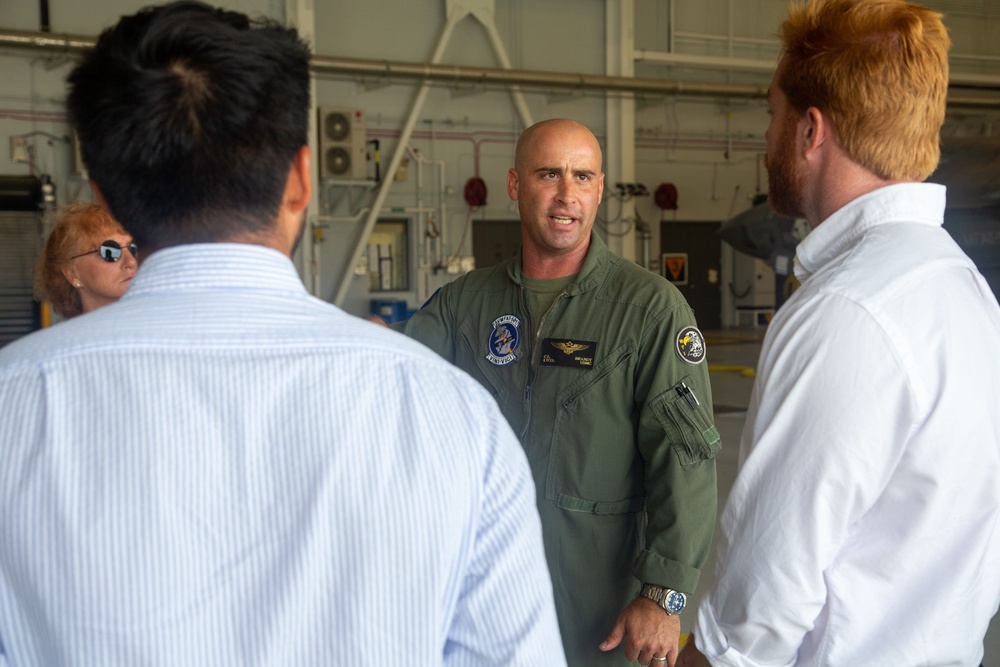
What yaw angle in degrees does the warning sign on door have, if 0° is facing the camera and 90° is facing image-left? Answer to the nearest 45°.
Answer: approximately 0°

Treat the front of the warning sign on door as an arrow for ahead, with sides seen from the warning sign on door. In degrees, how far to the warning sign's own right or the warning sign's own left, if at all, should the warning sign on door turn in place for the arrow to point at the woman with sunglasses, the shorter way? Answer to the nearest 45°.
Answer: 0° — it already faces them

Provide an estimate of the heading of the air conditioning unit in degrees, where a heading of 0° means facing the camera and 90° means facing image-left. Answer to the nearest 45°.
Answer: approximately 0°

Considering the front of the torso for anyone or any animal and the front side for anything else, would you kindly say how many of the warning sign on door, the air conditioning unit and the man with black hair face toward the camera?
2

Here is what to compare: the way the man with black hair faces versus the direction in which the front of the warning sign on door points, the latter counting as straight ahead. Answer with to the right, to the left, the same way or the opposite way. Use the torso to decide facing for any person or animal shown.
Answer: the opposite way

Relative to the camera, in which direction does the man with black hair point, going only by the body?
away from the camera

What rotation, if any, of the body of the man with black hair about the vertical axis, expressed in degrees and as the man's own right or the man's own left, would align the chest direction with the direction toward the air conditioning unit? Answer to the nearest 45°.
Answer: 0° — they already face it

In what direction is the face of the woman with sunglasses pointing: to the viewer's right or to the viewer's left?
to the viewer's right

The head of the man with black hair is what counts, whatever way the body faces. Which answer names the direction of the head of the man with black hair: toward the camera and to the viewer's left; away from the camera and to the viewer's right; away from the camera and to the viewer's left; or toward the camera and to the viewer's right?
away from the camera and to the viewer's right

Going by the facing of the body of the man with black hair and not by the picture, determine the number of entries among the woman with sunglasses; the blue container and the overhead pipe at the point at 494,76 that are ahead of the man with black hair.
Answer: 3

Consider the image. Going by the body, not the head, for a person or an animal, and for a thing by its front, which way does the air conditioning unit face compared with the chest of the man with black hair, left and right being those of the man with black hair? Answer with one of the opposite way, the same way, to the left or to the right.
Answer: the opposite way
